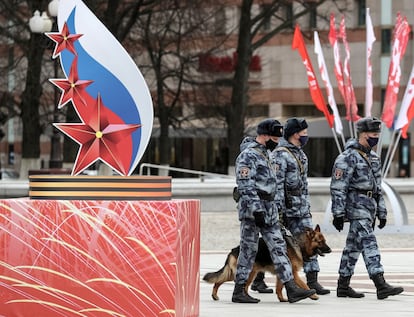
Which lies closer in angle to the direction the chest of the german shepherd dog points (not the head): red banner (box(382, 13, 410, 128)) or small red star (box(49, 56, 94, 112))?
the red banner

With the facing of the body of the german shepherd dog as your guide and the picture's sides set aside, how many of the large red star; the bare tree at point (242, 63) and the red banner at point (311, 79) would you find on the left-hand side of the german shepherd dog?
2

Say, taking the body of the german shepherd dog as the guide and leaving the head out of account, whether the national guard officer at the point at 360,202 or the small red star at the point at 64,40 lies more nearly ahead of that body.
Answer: the national guard officer

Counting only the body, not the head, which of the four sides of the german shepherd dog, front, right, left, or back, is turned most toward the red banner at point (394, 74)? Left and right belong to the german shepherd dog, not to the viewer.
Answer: left

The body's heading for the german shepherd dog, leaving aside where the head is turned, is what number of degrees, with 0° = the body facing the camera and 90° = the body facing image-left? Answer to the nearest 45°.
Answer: approximately 270°

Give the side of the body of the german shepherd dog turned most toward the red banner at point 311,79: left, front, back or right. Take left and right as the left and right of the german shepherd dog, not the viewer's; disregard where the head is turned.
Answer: left

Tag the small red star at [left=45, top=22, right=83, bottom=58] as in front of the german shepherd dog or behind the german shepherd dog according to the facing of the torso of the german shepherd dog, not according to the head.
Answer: behind

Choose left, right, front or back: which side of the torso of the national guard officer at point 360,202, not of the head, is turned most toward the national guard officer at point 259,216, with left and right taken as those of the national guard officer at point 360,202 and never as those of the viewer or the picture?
right
